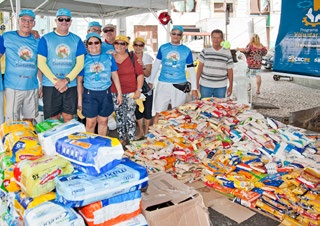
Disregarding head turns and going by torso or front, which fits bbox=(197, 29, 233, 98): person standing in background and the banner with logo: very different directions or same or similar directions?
same or similar directions

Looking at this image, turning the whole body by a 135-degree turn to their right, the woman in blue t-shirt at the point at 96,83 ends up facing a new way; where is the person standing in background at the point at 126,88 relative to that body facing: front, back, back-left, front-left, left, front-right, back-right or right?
right

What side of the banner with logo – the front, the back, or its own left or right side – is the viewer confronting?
front

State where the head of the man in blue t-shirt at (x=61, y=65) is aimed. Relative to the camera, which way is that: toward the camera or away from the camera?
toward the camera

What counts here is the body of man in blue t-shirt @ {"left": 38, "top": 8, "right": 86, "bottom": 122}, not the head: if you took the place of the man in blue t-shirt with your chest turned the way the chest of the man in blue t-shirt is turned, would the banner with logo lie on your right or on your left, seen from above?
on your left

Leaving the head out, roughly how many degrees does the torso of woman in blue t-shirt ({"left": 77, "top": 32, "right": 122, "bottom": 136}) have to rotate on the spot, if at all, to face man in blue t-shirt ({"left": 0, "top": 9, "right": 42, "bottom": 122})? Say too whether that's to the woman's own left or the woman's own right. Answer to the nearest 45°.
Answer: approximately 90° to the woman's own right

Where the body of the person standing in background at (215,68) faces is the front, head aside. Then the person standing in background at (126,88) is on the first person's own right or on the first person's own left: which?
on the first person's own right

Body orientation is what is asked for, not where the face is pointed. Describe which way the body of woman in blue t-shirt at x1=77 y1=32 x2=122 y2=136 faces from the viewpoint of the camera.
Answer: toward the camera

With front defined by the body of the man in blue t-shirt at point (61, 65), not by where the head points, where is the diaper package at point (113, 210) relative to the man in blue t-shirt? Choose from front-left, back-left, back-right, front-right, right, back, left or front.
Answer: front

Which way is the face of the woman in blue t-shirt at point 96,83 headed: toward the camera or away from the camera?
toward the camera

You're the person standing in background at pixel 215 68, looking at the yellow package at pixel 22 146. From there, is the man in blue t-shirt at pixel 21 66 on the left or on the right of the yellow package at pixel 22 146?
right

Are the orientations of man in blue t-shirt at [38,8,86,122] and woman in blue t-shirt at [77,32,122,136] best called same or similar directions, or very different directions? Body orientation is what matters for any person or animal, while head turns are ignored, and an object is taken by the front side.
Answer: same or similar directions

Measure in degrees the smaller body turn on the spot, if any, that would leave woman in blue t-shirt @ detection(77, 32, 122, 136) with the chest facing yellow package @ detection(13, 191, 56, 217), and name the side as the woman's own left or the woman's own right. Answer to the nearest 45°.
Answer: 0° — they already face it

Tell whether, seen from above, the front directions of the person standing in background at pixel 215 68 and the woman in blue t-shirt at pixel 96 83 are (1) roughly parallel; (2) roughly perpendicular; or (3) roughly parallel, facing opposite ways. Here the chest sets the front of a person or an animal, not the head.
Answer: roughly parallel
